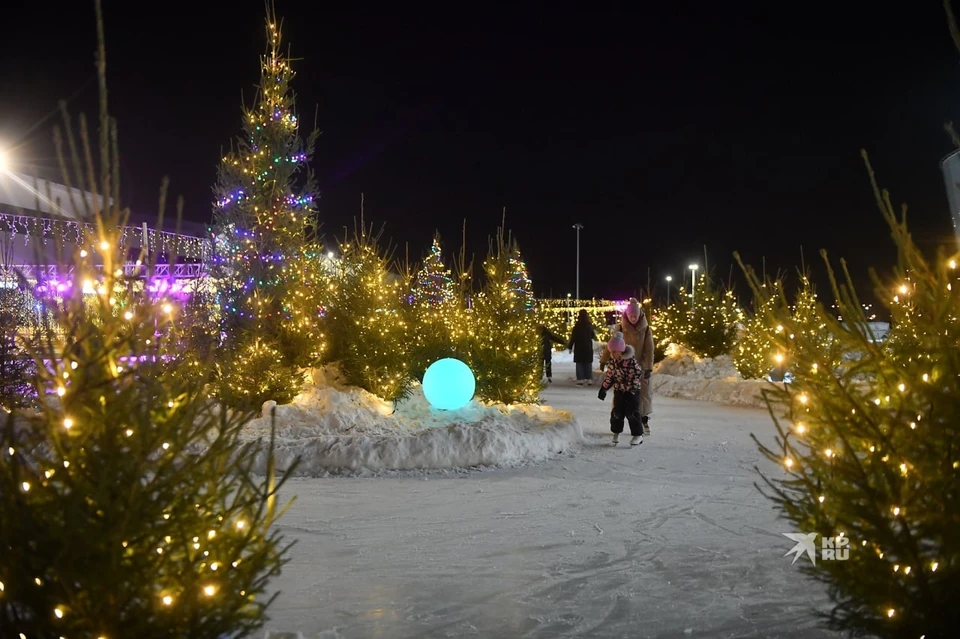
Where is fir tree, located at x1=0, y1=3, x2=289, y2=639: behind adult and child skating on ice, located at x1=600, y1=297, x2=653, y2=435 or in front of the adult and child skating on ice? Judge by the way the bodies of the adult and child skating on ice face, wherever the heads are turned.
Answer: in front

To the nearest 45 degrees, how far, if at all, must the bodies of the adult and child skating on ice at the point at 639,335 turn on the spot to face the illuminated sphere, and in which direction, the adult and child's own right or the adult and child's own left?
approximately 90° to the adult and child's own right

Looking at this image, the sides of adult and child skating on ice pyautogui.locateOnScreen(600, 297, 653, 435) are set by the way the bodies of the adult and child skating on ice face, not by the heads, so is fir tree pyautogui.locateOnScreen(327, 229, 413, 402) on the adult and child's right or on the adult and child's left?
on the adult and child's right

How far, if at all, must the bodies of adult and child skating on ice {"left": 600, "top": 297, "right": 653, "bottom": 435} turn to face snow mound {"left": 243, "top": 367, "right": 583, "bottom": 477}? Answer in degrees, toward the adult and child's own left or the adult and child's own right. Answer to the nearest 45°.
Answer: approximately 45° to the adult and child's own right

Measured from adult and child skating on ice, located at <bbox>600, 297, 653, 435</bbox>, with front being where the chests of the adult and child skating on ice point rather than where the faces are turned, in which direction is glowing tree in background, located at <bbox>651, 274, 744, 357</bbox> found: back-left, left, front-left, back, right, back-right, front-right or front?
back

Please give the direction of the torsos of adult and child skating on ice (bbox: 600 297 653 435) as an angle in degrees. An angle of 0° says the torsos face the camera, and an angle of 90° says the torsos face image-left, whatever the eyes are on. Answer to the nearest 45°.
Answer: approximately 0°

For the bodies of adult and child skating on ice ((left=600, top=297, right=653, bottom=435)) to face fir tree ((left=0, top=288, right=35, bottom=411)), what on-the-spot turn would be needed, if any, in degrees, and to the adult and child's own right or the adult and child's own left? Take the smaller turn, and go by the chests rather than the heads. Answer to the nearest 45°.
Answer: approximately 90° to the adult and child's own right
